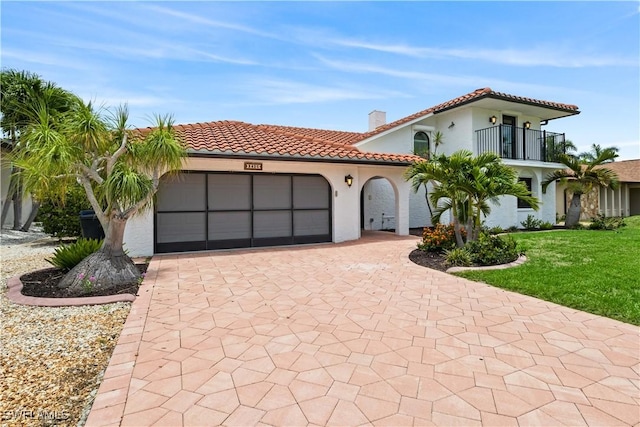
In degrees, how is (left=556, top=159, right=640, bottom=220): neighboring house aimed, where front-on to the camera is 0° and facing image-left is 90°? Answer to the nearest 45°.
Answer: approximately 0°

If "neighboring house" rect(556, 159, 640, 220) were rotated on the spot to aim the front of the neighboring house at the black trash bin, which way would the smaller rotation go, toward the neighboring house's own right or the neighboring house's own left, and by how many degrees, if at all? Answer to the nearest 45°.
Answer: approximately 45° to the neighboring house's own right

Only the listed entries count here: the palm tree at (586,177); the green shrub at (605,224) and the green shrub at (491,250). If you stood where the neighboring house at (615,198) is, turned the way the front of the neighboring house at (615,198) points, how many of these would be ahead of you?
3

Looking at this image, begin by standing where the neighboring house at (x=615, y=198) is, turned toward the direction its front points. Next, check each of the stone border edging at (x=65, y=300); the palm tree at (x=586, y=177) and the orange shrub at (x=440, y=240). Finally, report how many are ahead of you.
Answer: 3

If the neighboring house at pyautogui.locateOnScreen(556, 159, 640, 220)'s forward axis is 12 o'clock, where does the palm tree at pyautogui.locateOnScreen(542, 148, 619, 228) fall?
The palm tree is roughly at 12 o'clock from the neighboring house.

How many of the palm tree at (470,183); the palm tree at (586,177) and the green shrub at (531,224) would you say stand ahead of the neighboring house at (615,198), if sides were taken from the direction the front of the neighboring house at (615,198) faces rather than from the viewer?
3
